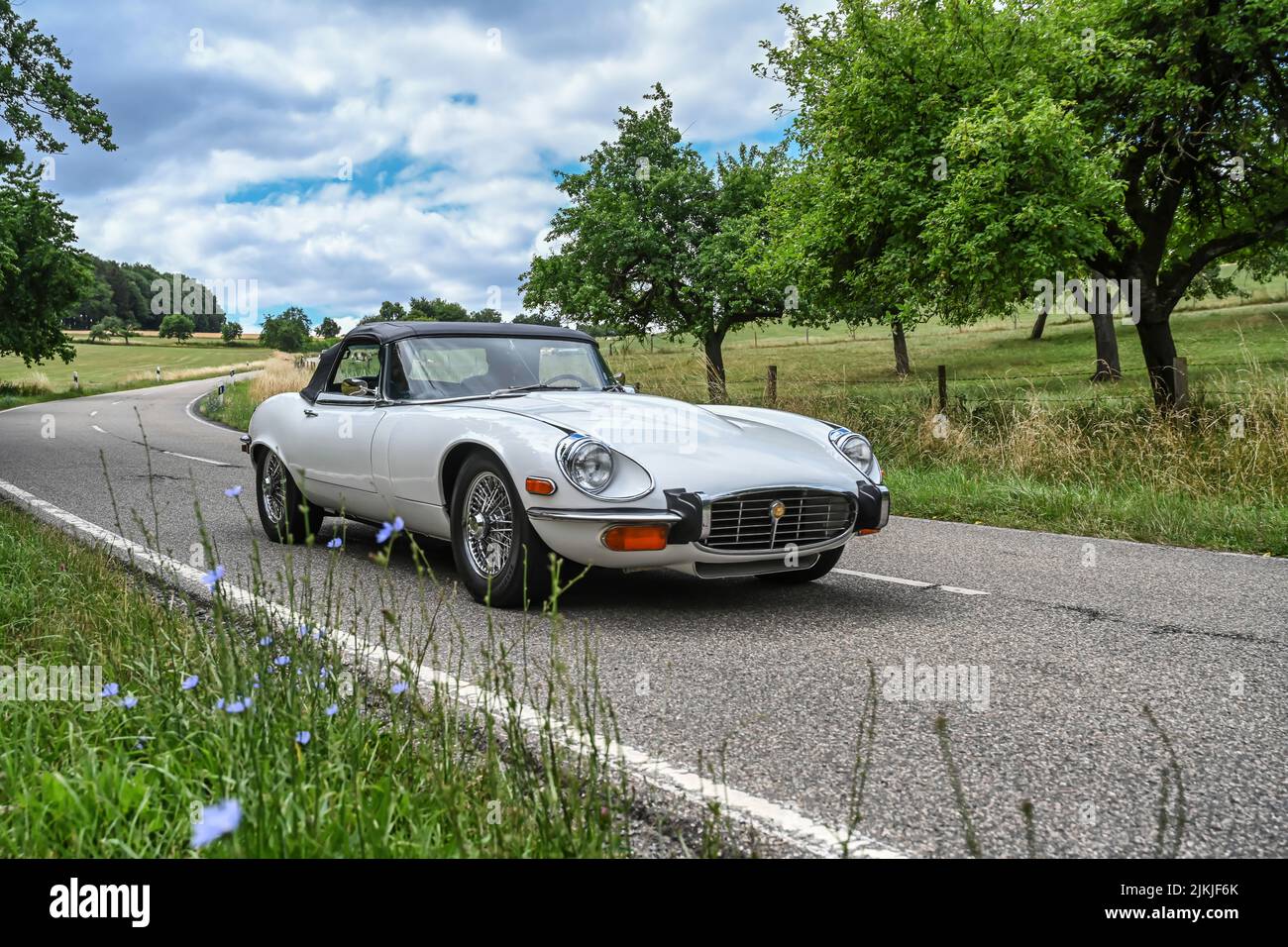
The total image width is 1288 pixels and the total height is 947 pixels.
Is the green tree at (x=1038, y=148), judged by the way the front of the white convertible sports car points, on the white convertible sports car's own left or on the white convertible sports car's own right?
on the white convertible sports car's own left

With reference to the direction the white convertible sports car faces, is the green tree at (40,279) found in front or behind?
behind

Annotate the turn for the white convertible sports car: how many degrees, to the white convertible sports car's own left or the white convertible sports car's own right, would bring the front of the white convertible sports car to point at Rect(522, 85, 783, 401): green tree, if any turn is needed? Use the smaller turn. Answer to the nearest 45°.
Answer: approximately 135° to the white convertible sports car's own left

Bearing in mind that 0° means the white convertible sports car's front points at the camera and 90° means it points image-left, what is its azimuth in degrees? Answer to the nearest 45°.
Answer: approximately 315°
